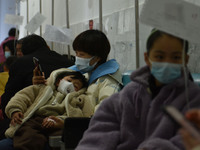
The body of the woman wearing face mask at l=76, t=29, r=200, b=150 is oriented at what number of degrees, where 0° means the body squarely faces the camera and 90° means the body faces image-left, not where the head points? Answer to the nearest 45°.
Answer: approximately 0°
